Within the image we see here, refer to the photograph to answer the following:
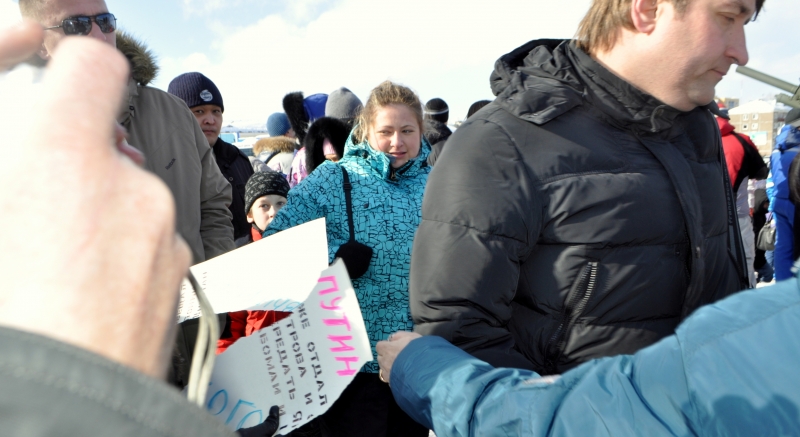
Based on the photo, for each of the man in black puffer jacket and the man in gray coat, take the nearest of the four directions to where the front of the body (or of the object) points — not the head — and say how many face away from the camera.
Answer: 0

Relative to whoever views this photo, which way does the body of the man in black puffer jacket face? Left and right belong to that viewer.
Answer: facing the viewer and to the right of the viewer

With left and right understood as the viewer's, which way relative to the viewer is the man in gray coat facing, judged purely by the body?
facing the viewer

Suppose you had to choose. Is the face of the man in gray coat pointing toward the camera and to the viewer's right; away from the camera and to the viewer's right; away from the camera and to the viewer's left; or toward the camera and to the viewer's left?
toward the camera and to the viewer's right

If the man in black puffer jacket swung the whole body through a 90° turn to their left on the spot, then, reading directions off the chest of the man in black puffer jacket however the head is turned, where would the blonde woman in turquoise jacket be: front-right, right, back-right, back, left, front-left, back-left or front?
left

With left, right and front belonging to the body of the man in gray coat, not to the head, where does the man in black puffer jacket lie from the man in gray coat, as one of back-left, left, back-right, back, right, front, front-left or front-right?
front-left

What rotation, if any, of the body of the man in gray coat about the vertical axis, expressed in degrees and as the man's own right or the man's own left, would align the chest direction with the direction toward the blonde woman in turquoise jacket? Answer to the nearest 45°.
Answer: approximately 90° to the man's own left

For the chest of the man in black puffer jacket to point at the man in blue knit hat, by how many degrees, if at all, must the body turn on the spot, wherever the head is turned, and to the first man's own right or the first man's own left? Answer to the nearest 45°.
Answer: approximately 180°

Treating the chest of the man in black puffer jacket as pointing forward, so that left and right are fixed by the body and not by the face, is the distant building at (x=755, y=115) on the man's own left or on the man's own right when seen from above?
on the man's own left

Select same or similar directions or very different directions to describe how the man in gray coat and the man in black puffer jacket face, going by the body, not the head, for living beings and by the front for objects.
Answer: same or similar directions

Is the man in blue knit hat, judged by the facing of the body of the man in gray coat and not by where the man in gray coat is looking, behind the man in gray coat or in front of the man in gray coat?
behind
